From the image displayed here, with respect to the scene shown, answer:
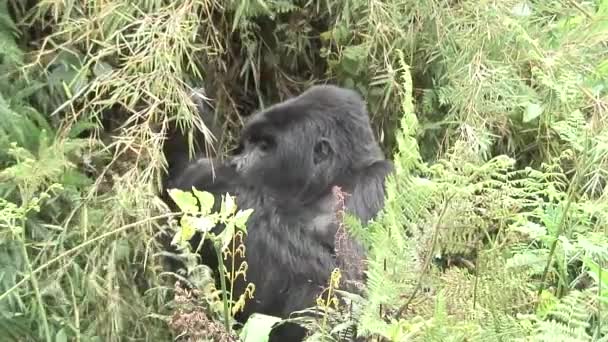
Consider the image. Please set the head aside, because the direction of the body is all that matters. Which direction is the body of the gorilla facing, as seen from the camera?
to the viewer's left
